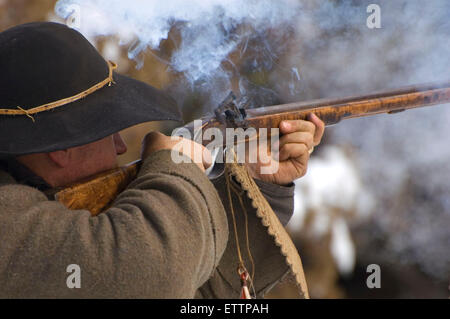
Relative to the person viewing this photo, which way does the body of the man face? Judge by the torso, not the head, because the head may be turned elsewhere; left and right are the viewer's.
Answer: facing away from the viewer and to the right of the viewer
